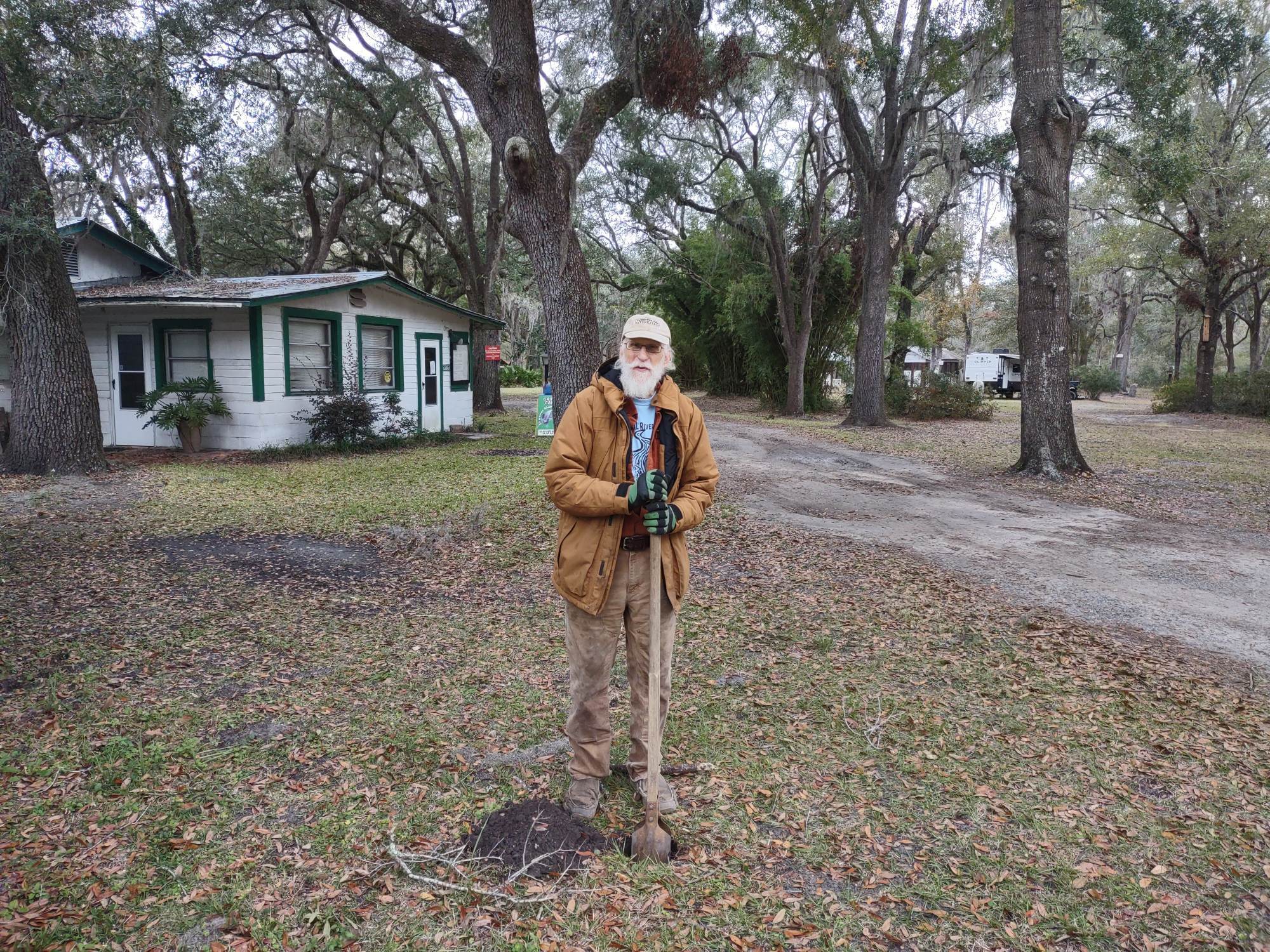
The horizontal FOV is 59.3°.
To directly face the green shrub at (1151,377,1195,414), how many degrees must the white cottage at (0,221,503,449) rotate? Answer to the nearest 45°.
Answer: approximately 45° to its left

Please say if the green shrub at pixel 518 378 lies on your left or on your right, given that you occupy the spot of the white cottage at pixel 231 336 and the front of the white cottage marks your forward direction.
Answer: on your left

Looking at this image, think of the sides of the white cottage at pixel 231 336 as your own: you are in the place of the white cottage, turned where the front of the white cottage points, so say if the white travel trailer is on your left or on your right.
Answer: on your left

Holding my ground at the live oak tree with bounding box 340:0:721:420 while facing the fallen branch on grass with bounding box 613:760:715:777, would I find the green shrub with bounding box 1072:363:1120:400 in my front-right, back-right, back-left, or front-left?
back-left

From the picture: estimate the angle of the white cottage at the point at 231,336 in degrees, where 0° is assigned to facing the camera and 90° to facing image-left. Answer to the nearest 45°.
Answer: approximately 315°
